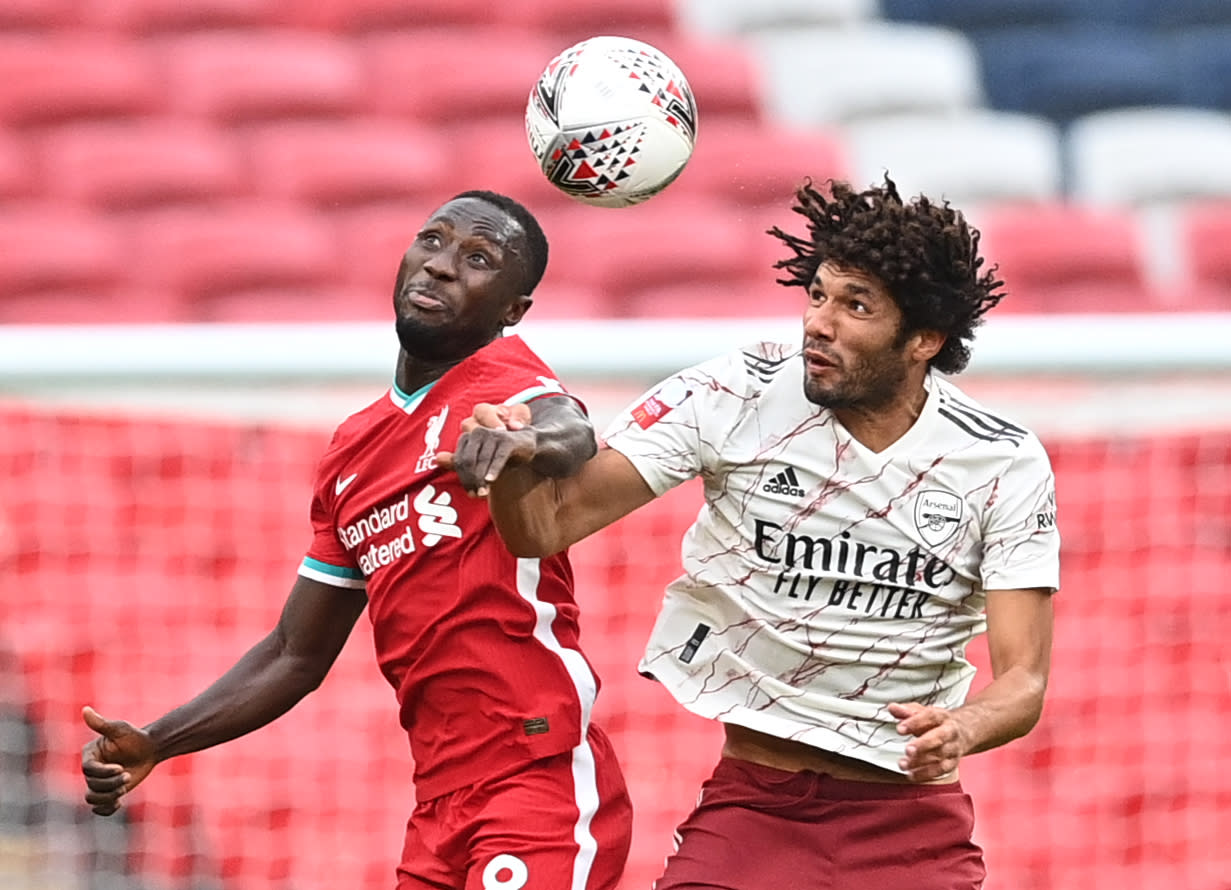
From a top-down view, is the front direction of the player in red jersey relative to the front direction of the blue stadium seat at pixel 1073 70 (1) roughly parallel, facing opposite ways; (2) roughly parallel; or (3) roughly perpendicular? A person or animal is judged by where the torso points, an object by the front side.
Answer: roughly parallel

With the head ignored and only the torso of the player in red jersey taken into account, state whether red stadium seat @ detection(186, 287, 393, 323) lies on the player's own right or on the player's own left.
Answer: on the player's own right

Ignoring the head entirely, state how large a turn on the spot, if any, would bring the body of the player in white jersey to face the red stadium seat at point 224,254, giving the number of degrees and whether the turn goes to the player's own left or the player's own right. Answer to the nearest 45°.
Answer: approximately 135° to the player's own right

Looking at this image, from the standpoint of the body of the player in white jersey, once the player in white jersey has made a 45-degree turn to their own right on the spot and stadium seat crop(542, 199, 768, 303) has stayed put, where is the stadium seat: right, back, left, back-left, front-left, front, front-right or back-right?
back-right

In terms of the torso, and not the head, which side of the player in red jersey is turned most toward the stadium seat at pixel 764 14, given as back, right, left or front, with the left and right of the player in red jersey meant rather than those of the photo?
back

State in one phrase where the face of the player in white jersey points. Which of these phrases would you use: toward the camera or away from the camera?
toward the camera

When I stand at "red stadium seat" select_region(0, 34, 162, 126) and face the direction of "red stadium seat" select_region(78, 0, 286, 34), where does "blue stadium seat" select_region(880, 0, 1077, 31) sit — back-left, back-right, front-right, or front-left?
front-right

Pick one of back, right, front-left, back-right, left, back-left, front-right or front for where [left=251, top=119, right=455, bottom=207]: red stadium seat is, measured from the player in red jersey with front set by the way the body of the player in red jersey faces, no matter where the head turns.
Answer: back-right

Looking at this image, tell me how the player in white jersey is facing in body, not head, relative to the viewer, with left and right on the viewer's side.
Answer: facing the viewer

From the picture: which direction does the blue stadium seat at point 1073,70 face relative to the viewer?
toward the camera

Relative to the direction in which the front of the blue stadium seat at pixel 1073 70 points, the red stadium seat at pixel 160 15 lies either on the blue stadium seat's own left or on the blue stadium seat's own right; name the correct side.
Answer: on the blue stadium seat's own right

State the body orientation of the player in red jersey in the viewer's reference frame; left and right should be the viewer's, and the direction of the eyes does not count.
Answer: facing the viewer and to the left of the viewer

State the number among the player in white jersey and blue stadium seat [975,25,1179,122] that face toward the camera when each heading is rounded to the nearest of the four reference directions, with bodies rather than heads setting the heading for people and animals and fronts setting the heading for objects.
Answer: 2

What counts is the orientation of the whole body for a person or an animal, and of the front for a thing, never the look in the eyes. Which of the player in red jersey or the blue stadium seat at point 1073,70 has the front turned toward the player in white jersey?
the blue stadium seat

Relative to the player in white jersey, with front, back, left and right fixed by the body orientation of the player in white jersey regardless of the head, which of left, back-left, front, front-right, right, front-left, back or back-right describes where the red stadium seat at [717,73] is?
back

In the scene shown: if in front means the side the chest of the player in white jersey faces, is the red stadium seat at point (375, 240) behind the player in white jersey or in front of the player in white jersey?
behind

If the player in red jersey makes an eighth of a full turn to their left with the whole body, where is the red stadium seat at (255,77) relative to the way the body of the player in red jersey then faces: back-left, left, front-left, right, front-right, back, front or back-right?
back

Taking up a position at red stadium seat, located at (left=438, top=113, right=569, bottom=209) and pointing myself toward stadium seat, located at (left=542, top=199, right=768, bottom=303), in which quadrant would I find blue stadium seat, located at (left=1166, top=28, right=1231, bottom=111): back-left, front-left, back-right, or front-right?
front-left
